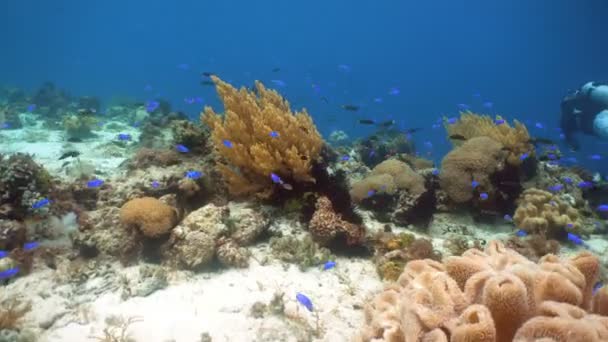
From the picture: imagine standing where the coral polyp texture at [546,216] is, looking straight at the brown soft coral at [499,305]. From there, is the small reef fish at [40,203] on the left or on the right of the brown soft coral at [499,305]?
right
